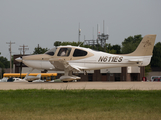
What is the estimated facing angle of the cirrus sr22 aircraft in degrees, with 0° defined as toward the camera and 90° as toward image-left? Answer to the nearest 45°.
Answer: approximately 90°
